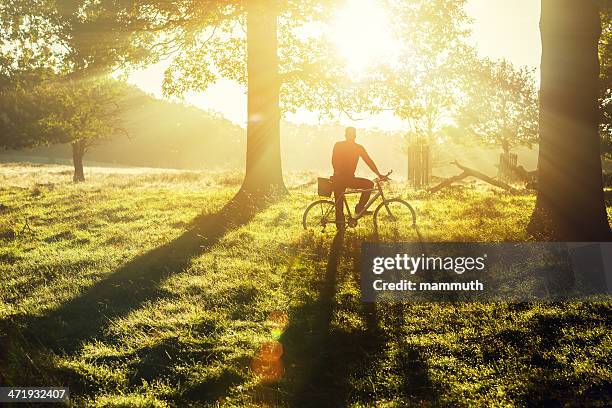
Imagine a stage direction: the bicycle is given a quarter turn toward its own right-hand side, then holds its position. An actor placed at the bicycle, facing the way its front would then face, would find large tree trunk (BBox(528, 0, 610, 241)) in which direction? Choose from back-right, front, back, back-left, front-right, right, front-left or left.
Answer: front-left

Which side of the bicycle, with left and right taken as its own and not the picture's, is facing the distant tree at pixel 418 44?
left

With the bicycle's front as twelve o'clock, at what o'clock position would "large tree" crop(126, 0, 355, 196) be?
The large tree is roughly at 8 o'clock from the bicycle.

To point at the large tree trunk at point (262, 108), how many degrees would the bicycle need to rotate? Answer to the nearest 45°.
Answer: approximately 135° to its left

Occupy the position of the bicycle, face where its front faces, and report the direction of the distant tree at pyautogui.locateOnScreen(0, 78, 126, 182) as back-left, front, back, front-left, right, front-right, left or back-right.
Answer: back-left

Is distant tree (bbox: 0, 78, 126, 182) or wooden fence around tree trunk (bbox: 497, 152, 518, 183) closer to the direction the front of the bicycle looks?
the wooden fence around tree trunk

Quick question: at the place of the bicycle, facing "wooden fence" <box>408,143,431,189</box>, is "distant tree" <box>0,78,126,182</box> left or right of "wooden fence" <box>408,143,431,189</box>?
left

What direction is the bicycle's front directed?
to the viewer's right

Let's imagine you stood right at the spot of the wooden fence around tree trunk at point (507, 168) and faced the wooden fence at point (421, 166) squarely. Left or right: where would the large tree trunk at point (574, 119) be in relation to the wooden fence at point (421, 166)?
left

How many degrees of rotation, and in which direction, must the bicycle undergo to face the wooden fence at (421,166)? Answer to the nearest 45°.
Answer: approximately 90° to its left
